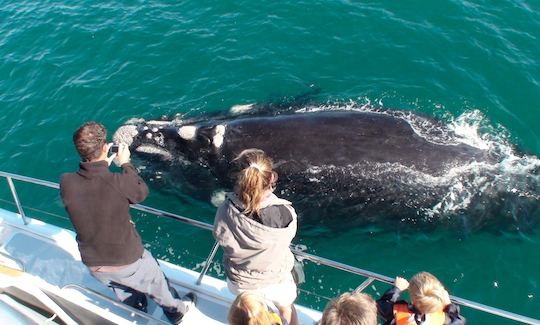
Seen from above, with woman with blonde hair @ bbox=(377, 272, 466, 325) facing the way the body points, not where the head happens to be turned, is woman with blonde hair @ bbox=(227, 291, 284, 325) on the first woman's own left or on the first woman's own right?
on the first woman's own left

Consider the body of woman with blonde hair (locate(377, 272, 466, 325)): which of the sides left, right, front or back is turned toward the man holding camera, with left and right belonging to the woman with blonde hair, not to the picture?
left

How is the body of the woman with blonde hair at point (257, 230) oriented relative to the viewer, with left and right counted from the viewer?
facing away from the viewer

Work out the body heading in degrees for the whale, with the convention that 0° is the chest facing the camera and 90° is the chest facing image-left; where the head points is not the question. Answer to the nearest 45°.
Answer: approximately 90°

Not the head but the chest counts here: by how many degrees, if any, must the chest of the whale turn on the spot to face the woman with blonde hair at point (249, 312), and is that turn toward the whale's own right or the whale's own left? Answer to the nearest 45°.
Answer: approximately 90° to the whale's own left

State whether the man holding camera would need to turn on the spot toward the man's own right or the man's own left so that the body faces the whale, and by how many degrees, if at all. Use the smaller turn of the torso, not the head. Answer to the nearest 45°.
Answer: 0° — they already face it

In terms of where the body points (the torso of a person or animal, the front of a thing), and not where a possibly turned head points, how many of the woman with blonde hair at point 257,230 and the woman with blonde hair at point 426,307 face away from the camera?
2

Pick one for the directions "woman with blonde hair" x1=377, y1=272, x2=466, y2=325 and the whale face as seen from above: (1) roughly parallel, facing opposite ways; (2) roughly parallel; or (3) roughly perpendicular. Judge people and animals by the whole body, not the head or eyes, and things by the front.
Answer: roughly perpendicular

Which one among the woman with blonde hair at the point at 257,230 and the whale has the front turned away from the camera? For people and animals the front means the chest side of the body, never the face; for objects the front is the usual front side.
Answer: the woman with blonde hair

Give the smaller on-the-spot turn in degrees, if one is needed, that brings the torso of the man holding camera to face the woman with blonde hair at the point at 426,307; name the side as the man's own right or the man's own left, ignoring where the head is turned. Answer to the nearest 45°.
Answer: approximately 90° to the man's own right

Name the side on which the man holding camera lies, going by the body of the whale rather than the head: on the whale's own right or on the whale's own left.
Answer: on the whale's own left

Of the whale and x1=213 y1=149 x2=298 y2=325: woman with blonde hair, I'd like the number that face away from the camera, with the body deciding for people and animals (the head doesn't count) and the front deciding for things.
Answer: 1

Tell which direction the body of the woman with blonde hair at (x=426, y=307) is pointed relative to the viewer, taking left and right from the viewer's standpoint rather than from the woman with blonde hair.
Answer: facing away from the viewer

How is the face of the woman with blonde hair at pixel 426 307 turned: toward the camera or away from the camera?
away from the camera

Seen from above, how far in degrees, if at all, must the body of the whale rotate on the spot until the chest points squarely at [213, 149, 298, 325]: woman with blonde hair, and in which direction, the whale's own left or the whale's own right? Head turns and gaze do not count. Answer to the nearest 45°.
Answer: approximately 90° to the whale's own left
